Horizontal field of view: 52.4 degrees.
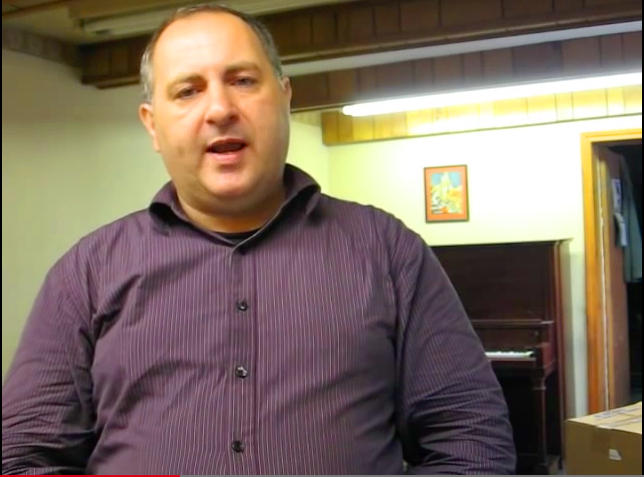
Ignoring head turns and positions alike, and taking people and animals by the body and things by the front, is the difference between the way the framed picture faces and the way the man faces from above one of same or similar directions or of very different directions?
same or similar directions

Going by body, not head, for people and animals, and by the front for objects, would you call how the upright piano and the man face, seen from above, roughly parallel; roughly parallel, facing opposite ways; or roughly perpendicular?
roughly parallel

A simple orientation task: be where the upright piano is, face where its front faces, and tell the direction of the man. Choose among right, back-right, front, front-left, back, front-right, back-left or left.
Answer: front

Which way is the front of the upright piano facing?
toward the camera

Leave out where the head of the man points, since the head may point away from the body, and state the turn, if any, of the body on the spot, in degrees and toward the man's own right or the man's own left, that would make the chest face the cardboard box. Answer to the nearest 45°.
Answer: approximately 135° to the man's own left

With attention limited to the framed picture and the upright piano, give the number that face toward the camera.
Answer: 2

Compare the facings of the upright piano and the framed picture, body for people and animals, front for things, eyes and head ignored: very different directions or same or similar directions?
same or similar directions

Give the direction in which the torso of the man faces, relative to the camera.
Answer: toward the camera

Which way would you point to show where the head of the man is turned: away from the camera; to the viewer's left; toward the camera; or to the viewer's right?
toward the camera

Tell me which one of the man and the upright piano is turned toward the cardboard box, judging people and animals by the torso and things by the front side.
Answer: the upright piano

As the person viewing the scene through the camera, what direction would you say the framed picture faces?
facing the viewer

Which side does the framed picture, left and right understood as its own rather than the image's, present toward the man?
front

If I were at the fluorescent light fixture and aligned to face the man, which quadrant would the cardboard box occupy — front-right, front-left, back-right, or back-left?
front-left
